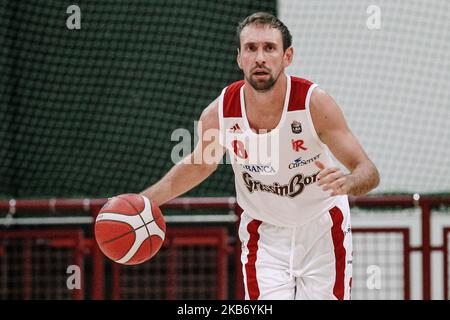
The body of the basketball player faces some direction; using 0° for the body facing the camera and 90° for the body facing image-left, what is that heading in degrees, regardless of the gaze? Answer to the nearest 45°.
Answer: approximately 0°
